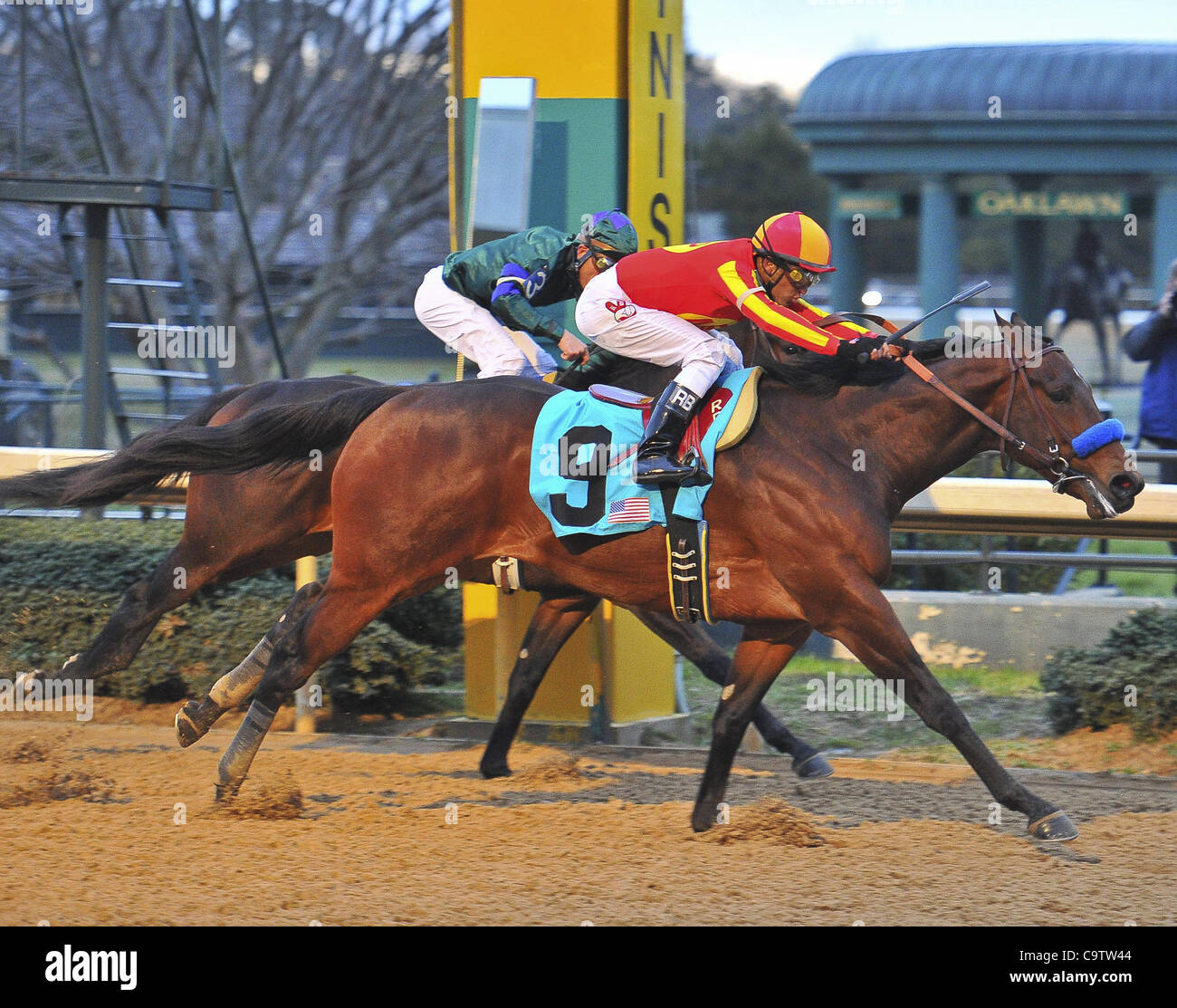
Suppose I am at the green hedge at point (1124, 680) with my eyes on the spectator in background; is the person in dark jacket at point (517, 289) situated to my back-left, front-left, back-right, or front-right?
back-left

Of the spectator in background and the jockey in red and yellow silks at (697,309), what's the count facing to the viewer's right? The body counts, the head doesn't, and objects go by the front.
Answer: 1

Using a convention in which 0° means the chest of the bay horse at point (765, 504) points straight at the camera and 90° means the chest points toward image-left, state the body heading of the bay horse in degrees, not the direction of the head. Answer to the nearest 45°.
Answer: approximately 270°

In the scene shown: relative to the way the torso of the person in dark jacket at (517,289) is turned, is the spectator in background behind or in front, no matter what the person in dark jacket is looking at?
in front

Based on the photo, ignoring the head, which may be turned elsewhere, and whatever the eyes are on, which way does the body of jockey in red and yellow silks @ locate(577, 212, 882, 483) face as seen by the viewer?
to the viewer's right

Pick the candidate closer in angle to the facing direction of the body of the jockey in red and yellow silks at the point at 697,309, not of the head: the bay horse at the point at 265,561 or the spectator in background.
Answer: the spectator in background

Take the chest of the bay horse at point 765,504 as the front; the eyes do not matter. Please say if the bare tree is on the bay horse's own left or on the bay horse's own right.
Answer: on the bay horse's own left

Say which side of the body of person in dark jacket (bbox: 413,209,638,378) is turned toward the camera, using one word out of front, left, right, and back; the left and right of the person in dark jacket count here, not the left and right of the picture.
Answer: right

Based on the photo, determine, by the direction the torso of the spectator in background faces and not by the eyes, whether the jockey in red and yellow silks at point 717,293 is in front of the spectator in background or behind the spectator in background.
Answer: in front

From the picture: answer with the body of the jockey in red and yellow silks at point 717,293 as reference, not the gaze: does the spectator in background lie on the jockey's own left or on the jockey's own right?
on the jockey's own left
